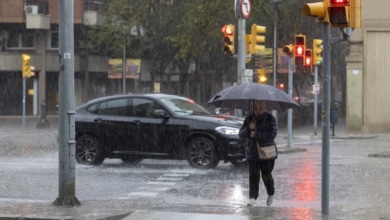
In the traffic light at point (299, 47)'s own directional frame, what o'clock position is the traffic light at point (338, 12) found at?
the traffic light at point (338, 12) is roughly at 12 o'clock from the traffic light at point (299, 47).

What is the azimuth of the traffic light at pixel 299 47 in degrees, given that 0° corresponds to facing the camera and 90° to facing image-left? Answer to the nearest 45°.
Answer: approximately 0°

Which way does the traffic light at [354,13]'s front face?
away from the camera

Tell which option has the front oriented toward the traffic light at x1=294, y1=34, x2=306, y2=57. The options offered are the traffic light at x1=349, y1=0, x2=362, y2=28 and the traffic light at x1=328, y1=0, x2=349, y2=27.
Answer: the traffic light at x1=349, y1=0, x2=362, y2=28

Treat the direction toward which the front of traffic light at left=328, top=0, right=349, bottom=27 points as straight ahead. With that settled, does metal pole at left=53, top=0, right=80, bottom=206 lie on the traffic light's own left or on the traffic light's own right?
on the traffic light's own right

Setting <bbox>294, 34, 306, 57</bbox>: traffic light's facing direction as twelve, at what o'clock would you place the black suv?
The black suv is roughly at 1 o'clock from the traffic light.

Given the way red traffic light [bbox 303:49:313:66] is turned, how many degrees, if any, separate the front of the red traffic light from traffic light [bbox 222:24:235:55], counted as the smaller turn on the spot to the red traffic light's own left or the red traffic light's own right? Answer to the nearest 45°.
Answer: approximately 45° to the red traffic light's own right

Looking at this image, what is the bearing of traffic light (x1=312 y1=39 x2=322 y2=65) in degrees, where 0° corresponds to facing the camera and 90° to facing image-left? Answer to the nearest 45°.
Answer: approximately 315°
